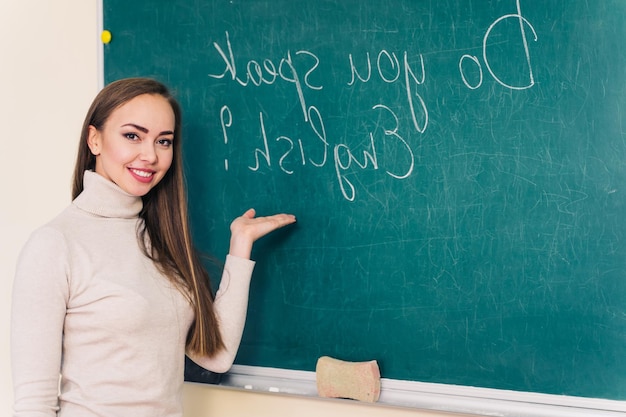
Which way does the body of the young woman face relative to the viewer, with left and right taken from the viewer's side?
facing the viewer and to the right of the viewer

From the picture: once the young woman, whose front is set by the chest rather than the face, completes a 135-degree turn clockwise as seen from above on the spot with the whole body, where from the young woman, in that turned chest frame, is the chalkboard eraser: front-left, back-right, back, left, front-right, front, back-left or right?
back
